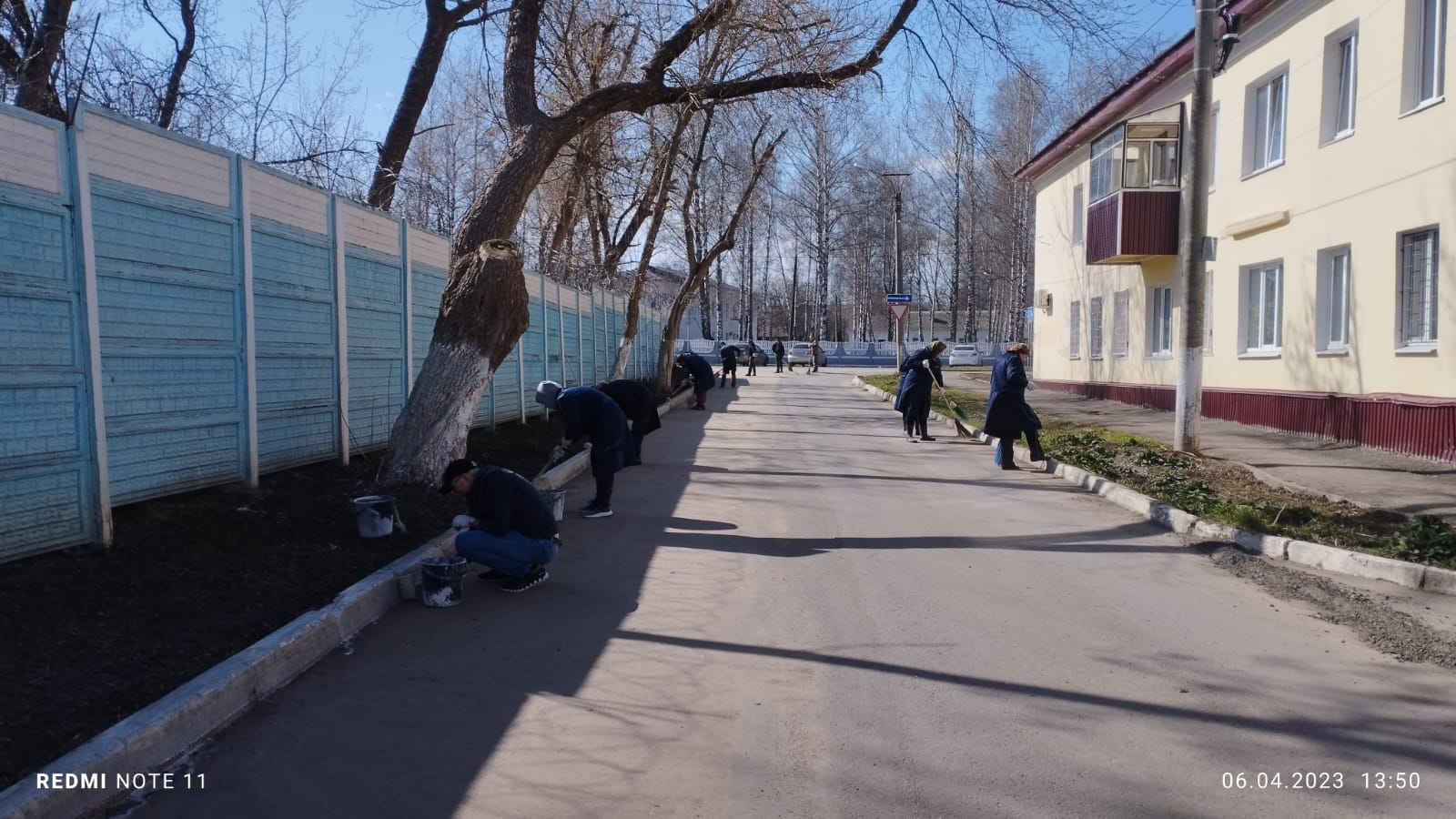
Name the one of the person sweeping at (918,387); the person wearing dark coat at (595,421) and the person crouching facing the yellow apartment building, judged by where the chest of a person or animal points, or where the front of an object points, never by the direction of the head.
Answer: the person sweeping

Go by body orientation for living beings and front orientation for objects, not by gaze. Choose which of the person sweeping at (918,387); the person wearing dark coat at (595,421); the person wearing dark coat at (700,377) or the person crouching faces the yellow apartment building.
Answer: the person sweeping

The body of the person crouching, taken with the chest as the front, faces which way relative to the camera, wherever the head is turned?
to the viewer's left

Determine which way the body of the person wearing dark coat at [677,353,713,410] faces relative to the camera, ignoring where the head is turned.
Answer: to the viewer's left

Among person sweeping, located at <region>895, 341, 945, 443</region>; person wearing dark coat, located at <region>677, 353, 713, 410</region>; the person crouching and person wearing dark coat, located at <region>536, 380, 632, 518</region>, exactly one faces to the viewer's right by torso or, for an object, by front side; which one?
the person sweeping

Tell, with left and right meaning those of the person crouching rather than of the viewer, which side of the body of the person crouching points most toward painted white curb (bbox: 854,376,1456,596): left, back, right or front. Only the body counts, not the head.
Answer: back

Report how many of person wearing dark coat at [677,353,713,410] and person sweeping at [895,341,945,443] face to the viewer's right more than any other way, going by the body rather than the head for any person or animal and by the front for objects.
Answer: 1

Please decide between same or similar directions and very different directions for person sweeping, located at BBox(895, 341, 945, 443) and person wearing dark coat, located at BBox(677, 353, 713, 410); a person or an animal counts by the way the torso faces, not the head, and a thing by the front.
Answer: very different directions

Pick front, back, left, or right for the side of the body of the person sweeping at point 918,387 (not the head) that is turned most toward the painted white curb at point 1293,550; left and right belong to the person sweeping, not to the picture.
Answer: right

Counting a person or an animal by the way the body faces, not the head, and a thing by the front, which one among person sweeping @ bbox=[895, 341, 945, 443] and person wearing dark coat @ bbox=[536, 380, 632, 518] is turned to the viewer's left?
the person wearing dark coat

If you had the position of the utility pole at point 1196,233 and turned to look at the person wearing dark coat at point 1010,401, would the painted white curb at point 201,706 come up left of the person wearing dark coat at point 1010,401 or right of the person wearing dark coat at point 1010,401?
left

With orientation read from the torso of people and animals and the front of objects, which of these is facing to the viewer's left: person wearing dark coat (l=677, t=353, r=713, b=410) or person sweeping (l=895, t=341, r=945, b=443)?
the person wearing dark coat

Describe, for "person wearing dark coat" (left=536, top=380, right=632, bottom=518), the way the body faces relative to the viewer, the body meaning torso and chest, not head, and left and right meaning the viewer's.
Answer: facing to the left of the viewer

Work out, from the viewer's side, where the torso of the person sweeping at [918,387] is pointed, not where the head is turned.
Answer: to the viewer's right
